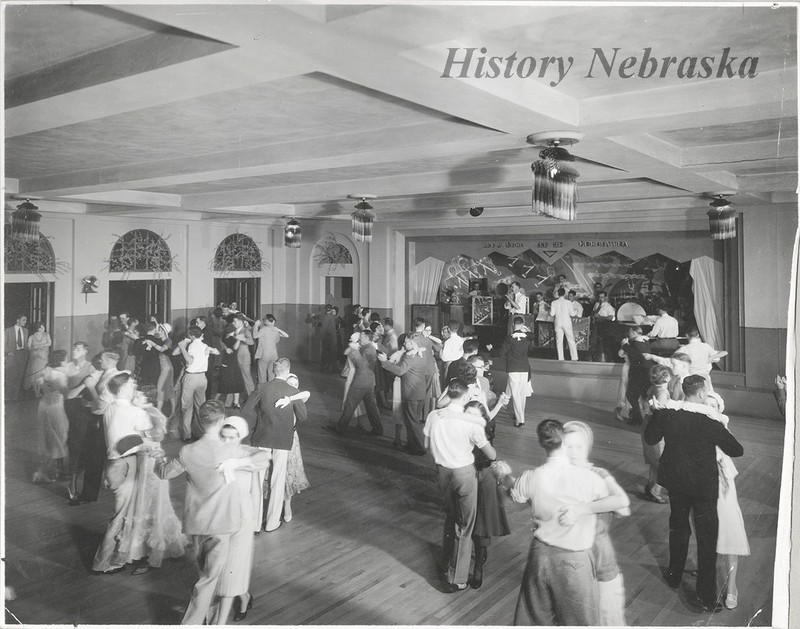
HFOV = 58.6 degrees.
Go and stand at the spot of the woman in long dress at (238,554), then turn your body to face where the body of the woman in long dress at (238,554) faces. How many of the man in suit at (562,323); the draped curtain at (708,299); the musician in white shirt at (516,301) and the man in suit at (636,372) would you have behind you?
4

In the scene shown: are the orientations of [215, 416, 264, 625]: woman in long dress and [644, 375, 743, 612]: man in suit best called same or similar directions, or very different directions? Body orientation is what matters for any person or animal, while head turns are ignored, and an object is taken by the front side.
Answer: very different directions

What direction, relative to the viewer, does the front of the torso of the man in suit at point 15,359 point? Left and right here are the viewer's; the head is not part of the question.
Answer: facing the viewer and to the right of the viewer

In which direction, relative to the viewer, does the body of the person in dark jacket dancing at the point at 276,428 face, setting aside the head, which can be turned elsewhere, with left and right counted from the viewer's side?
facing away from the viewer and to the right of the viewer

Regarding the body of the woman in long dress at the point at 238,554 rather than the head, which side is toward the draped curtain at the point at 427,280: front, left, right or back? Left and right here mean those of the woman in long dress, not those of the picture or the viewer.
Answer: back

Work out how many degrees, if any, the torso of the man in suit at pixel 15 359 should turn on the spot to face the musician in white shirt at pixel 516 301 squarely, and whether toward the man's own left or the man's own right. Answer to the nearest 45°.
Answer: approximately 90° to the man's own left

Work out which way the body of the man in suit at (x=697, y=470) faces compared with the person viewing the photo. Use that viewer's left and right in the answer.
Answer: facing away from the viewer

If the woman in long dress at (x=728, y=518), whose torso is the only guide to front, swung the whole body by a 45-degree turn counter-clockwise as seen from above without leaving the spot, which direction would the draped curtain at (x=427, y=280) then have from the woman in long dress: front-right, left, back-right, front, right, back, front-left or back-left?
back-right

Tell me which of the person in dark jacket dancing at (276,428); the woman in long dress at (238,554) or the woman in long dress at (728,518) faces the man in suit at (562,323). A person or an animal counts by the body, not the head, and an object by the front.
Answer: the person in dark jacket dancing at (276,428)

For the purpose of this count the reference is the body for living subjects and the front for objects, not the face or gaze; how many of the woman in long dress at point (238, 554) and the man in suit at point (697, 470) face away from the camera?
1

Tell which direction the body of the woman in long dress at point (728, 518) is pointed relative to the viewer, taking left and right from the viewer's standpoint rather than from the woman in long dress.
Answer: facing the viewer and to the left of the viewer

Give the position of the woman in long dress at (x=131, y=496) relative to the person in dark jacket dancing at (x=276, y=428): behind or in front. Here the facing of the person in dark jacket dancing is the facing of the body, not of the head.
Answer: behind

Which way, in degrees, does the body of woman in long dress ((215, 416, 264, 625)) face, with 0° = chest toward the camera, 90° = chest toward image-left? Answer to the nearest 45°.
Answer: approximately 45°

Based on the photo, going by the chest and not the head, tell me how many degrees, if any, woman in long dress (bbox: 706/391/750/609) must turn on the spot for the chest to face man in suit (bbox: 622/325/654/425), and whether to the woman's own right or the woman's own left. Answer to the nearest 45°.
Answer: approximately 135° to the woman's own right
